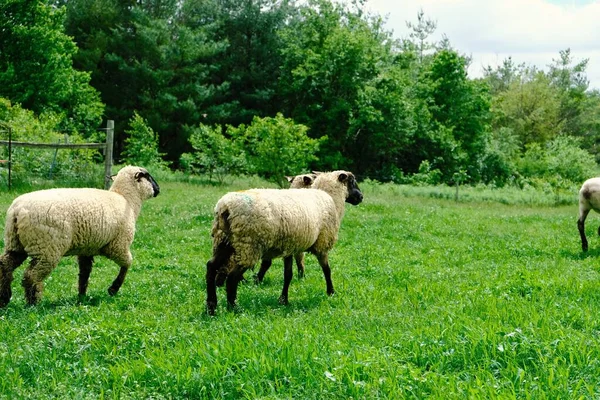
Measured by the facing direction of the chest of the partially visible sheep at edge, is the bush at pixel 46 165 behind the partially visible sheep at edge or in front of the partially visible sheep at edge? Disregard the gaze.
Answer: behind

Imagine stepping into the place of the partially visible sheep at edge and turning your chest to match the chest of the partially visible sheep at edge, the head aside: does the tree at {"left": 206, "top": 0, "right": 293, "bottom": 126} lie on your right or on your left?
on your left

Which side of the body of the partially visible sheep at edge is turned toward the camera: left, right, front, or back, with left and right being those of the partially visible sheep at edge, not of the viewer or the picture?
right

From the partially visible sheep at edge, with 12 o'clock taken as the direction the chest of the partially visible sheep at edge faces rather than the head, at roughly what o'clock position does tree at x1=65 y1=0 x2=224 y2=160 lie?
The tree is roughly at 7 o'clock from the partially visible sheep at edge.

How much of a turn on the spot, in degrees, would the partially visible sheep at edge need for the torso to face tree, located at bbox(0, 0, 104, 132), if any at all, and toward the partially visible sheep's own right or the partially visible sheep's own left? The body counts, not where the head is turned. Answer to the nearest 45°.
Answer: approximately 180°

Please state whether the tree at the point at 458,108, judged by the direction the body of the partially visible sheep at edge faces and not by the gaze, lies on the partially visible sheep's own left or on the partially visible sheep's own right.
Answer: on the partially visible sheep's own left

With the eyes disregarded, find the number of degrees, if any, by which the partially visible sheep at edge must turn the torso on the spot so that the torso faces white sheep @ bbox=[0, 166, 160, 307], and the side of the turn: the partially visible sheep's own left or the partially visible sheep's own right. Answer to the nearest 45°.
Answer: approximately 135° to the partially visible sheep's own right

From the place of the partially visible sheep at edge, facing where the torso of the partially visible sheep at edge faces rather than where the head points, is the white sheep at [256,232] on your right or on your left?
on your right
